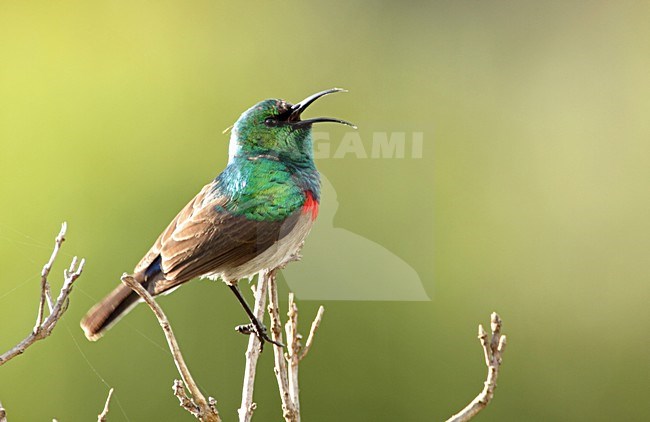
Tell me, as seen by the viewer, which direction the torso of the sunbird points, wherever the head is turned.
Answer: to the viewer's right

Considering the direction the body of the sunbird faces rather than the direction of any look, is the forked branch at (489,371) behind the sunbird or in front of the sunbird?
in front
